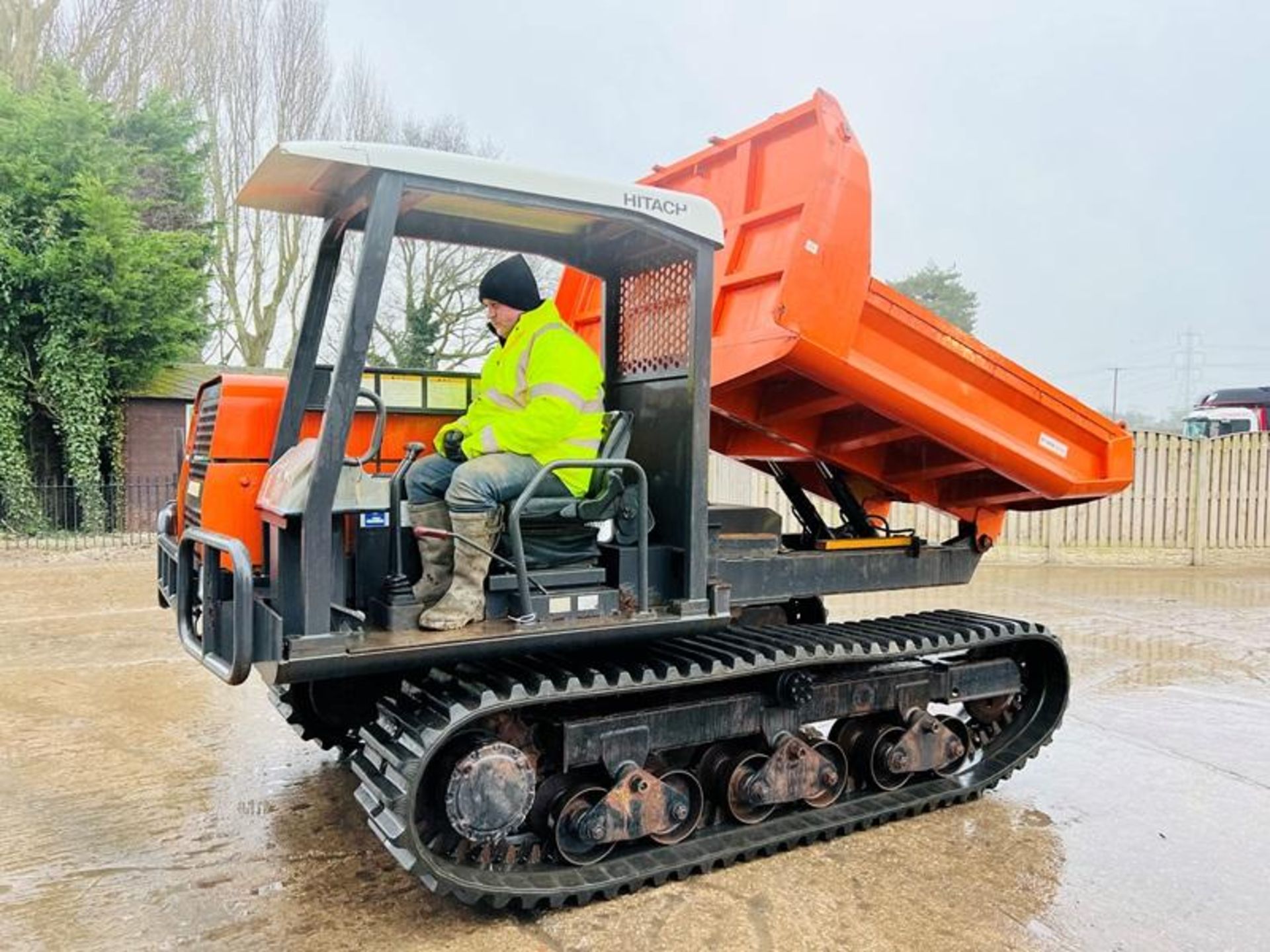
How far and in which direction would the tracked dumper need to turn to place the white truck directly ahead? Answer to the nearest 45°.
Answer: approximately 180°

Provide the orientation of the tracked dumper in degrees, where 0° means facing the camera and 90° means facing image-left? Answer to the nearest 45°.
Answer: approximately 45°

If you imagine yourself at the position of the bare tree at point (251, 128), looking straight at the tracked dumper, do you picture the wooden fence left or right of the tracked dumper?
left

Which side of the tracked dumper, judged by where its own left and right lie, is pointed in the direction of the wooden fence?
back

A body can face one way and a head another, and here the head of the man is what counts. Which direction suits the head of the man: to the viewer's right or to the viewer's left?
to the viewer's left
